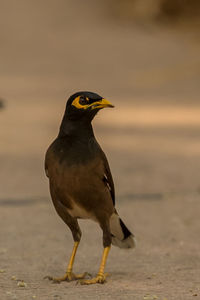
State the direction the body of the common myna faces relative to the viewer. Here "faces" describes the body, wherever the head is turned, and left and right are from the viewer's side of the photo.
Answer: facing the viewer and to the left of the viewer
